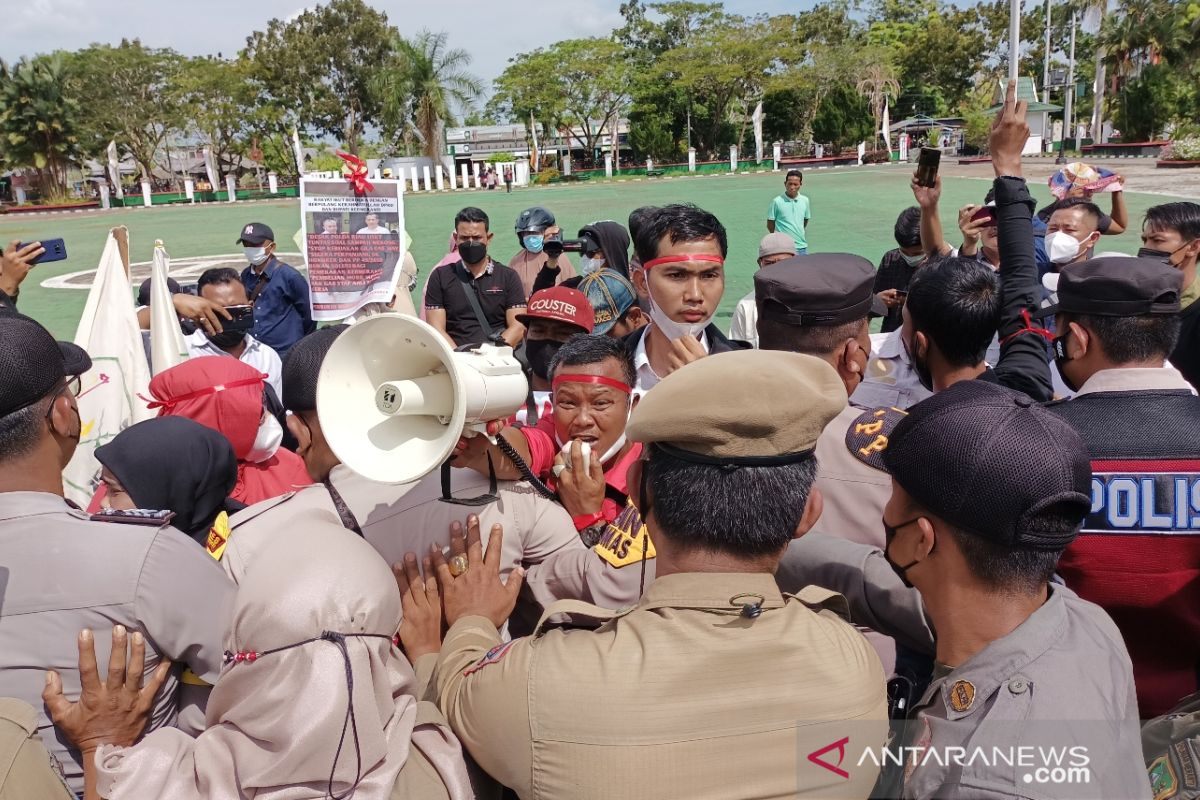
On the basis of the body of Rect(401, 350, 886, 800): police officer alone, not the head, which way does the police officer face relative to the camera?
away from the camera

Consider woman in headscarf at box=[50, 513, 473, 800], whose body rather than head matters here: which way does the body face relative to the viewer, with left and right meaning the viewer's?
facing away from the viewer

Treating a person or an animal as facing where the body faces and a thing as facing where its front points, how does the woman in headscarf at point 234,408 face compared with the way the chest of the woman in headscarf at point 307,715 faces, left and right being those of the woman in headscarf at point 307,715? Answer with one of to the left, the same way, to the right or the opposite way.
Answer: to the right

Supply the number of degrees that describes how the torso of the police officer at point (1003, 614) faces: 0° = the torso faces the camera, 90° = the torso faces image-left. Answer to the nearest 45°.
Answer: approximately 135°

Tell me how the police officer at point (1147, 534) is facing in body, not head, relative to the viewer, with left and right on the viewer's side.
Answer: facing away from the viewer and to the left of the viewer

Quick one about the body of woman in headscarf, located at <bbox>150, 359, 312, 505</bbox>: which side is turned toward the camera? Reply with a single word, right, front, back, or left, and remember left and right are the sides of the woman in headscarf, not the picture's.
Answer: right

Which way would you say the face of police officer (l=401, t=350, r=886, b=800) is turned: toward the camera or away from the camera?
away from the camera

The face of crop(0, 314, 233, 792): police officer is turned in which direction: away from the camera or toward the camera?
away from the camera
